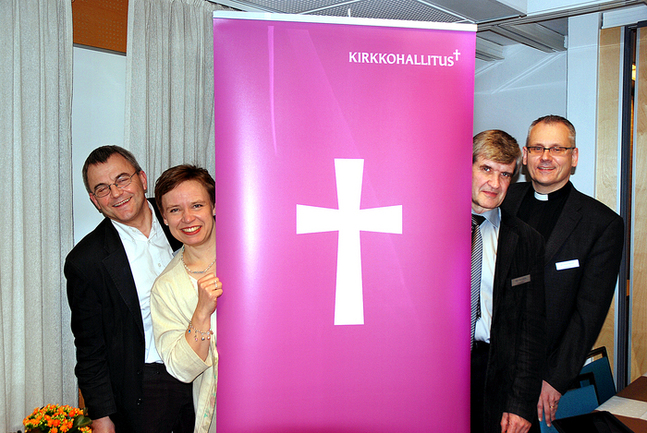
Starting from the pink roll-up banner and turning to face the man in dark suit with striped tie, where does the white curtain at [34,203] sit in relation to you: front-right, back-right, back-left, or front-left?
back-left

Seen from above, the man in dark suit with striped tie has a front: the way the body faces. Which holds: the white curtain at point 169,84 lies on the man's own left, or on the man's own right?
on the man's own right

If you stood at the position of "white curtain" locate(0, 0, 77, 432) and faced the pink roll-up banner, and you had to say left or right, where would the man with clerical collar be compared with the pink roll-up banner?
left

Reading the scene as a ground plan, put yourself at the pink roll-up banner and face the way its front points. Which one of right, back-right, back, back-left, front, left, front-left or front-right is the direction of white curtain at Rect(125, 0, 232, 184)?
back-right

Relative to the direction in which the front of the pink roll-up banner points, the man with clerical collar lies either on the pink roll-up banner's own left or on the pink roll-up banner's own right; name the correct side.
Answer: on the pink roll-up banner's own left

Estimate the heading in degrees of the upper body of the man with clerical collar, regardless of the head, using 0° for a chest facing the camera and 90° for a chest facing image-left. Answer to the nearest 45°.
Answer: approximately 45°

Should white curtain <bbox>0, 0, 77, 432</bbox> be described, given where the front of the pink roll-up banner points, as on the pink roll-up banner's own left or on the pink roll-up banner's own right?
on the pink roll-up banner's own right
